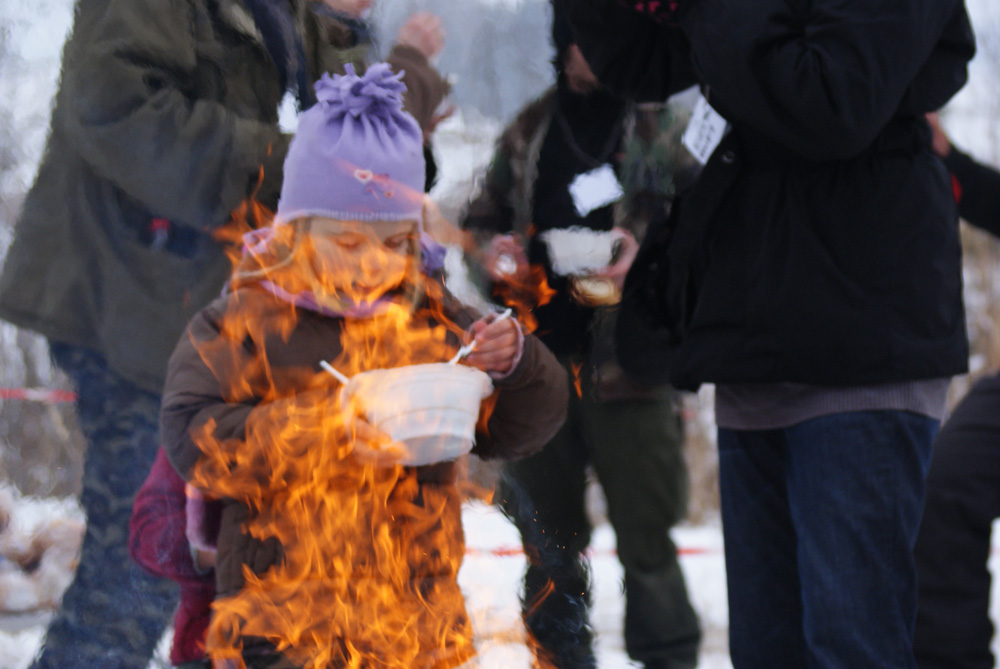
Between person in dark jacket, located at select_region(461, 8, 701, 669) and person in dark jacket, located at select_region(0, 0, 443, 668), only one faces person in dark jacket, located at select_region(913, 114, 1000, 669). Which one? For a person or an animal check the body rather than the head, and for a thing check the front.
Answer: person in dark jacket, located at select_region(0, 0, 443, 668)

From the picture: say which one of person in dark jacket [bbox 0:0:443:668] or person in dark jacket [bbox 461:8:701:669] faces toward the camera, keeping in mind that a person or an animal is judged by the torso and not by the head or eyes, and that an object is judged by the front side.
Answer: person in dark jacket [bbox 461:8:701:669]

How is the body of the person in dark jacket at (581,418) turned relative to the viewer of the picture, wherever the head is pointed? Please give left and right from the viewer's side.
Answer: facing the viewer

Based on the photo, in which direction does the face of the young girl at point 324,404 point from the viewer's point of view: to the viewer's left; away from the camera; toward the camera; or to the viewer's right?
toward the camera

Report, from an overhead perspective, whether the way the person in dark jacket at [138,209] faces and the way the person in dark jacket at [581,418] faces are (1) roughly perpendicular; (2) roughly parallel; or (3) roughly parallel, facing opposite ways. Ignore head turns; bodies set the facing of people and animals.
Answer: roughly perpendicular

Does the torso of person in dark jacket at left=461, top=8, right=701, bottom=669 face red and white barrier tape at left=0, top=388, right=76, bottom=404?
no

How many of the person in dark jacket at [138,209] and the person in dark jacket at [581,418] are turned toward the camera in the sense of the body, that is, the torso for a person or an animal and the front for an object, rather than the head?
1

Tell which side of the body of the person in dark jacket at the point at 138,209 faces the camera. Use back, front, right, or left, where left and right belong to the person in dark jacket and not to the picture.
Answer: right

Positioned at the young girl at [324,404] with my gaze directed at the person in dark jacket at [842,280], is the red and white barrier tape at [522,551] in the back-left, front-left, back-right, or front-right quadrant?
front-left
